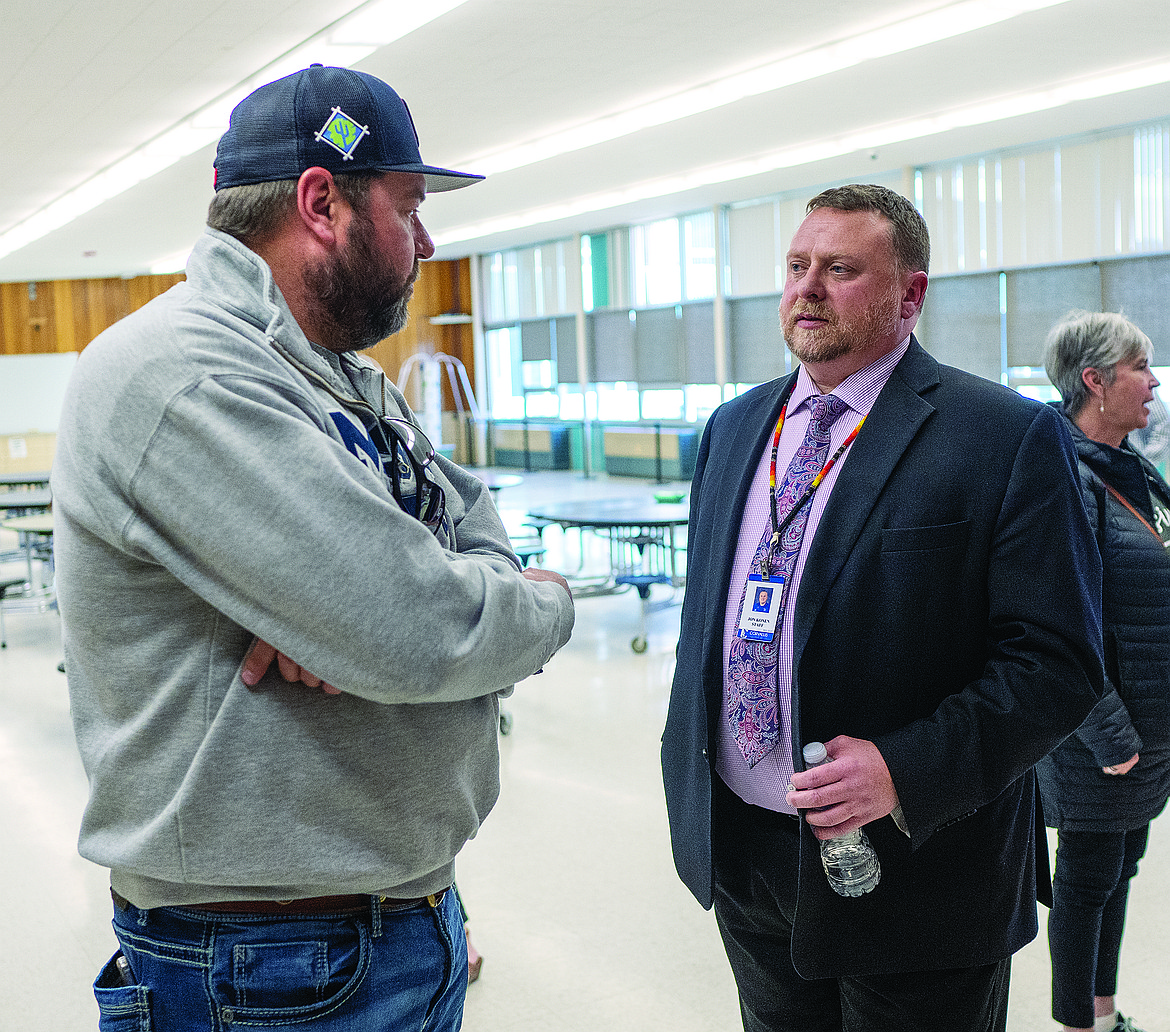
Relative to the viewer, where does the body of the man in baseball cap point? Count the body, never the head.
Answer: to the viewer's right

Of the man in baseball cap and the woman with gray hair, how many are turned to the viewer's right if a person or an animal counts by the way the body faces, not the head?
2

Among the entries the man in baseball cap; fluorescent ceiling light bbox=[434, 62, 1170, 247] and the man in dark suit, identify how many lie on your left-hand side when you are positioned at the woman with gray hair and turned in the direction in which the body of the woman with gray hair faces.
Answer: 1

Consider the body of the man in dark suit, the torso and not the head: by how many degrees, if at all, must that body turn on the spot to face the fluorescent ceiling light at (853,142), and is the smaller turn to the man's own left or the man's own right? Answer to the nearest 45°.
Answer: approximately 135° to the man's own right

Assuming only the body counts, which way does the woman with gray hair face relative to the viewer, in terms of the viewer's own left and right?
facing to the right of the viewer

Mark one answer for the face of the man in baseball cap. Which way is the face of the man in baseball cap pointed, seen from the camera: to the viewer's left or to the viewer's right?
to the viewer's right

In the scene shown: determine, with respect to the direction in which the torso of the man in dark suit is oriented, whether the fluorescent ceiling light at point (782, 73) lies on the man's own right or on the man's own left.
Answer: on the man's own right

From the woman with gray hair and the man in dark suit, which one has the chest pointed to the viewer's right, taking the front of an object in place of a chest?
the woman with gray hair

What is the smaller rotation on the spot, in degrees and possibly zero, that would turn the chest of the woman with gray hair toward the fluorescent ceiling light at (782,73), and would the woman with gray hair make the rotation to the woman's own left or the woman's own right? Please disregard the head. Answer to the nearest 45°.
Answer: approximately 90° to the woman's own left
